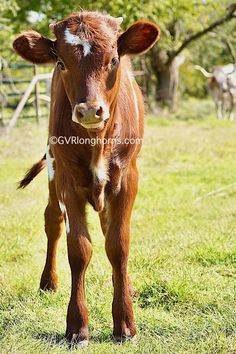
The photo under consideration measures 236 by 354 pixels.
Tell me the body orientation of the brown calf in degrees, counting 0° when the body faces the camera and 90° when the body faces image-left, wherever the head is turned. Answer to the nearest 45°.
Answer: approximately 0°

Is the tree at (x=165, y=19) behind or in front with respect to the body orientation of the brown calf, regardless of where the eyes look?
behind

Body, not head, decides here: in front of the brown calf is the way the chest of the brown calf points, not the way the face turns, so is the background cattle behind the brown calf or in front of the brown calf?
behind
